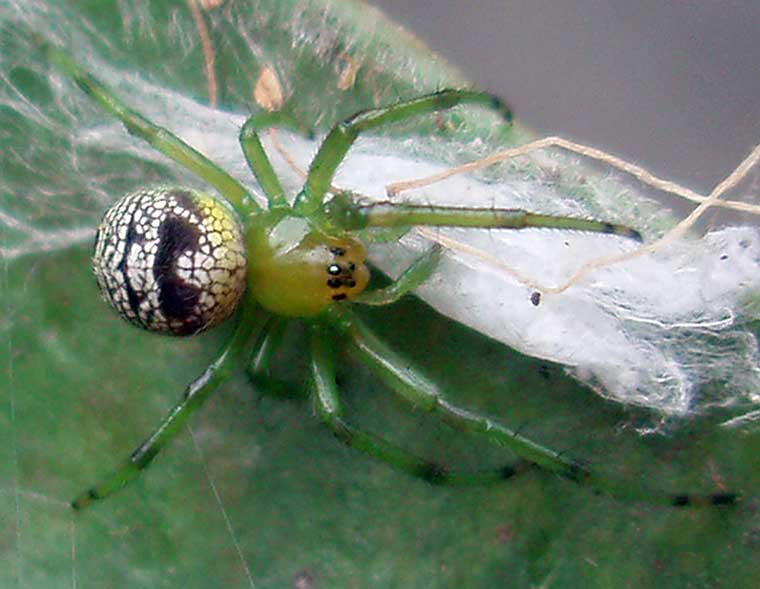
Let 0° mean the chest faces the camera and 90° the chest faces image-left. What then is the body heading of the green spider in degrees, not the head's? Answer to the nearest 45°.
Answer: approximately 270°
